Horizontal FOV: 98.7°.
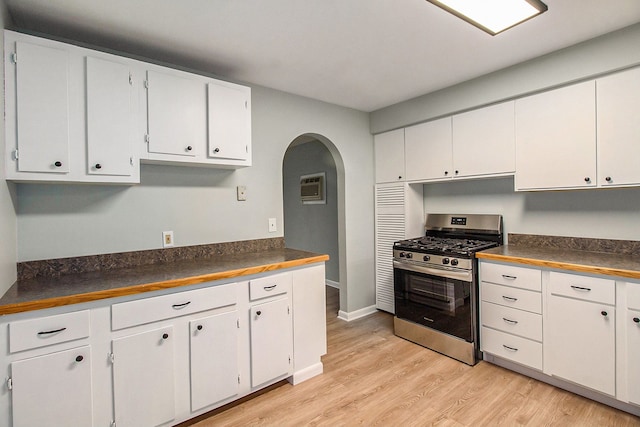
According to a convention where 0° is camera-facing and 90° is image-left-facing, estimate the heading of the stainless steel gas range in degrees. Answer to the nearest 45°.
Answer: approximately 45°

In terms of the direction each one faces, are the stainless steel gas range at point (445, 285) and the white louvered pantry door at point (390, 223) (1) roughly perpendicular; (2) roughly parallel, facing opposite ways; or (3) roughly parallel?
roughly parallel

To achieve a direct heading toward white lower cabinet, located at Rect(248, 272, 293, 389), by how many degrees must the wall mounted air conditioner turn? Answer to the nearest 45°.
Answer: approximately 45° to its left

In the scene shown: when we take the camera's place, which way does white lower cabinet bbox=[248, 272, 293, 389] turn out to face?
facing the viewer and to the right of the viewer

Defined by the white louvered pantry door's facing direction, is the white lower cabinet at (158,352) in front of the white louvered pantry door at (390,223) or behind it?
in front

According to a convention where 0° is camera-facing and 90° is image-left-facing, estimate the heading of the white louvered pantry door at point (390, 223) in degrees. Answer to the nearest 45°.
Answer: approximately 45°

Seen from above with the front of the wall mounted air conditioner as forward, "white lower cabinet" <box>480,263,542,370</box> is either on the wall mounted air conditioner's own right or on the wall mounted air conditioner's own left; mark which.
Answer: on the wall mounted air conditioner's own left

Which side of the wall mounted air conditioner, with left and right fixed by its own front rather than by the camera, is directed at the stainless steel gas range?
left

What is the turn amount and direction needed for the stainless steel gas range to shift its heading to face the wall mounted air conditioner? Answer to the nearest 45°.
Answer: approximately 90° to its right

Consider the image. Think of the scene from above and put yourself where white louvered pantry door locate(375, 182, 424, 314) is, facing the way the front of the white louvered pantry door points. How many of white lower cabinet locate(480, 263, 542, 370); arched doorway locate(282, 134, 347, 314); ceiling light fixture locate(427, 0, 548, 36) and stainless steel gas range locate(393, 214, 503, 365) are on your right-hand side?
1
